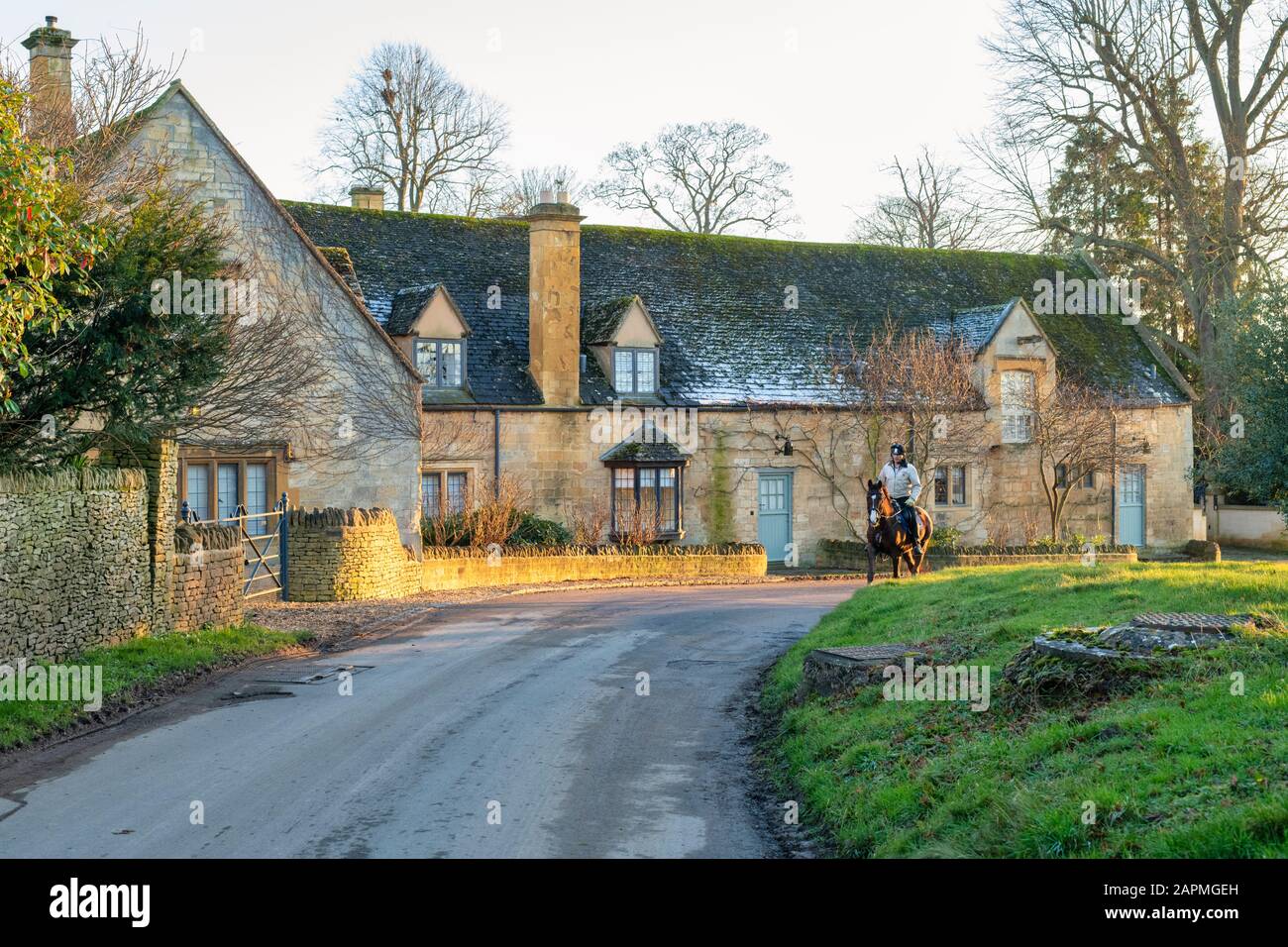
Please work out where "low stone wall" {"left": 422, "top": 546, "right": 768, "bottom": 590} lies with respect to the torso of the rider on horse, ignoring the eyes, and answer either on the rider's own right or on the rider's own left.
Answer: on the rider's own right

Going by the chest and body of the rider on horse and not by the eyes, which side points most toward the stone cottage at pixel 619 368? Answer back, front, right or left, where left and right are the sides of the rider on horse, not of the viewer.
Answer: right

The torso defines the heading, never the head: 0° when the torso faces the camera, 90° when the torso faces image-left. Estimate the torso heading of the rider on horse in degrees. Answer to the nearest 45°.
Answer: approximately 45°

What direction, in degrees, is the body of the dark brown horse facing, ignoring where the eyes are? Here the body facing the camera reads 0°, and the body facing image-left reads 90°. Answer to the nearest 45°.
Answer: approximately 45°

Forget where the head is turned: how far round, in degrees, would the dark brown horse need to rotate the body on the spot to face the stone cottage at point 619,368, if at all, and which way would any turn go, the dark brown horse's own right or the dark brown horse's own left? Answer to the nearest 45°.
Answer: approximately 90° to the dark brown horse's own right
